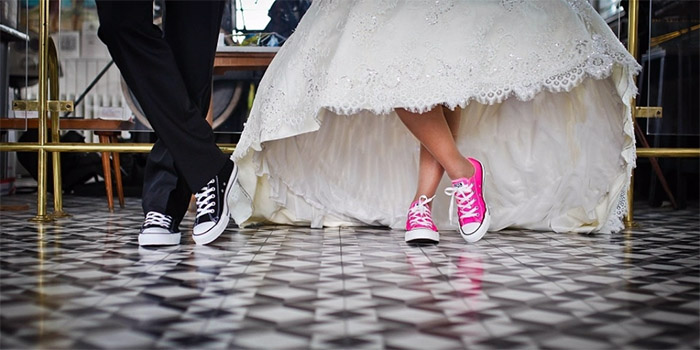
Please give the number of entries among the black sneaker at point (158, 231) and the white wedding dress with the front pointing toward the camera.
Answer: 2

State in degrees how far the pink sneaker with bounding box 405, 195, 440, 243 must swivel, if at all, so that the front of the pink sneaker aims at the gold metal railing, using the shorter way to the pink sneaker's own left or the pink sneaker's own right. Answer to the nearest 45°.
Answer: approximately 135° to the pink sneaker's own left

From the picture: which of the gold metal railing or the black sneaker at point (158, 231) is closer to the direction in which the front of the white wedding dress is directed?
the black sneaker

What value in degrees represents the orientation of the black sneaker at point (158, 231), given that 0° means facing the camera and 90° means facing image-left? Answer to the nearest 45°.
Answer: approximately 0°

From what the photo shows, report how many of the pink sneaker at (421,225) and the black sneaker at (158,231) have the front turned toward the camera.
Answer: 2

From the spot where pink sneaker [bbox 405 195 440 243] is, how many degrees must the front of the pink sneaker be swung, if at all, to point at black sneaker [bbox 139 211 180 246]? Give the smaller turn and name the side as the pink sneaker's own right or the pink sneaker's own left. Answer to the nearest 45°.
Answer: approximately 90° to the pink sneaker's own right

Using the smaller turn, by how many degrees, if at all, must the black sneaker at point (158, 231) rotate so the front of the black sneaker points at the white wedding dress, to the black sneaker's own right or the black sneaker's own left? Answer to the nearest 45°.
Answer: approximately 90° to the black sneaker's own left

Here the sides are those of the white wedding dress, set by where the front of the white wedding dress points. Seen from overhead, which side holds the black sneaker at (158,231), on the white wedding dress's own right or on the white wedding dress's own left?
on the white wedding dress's own right
